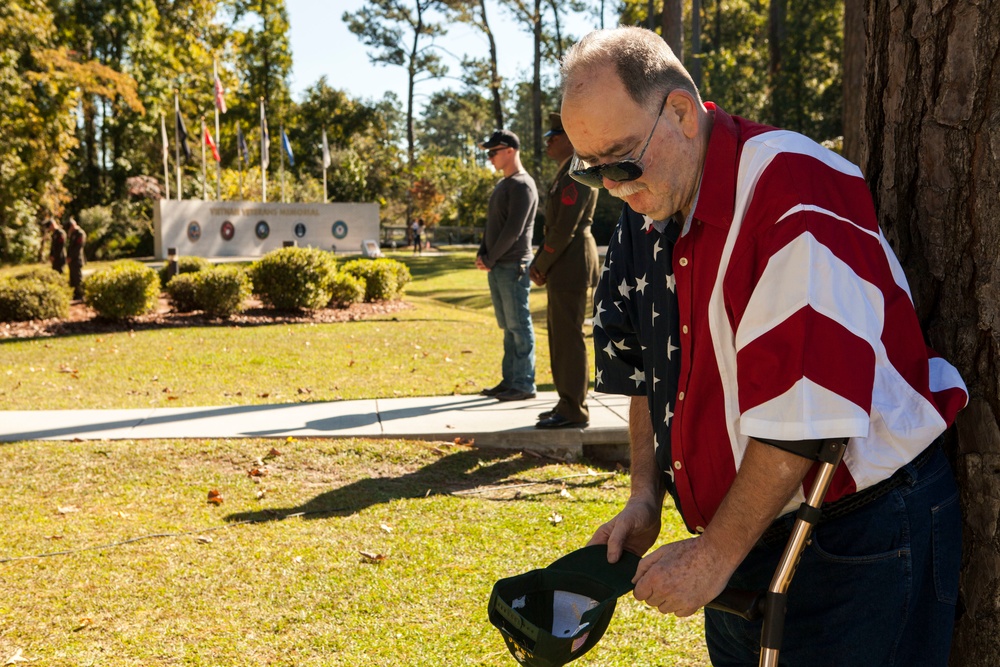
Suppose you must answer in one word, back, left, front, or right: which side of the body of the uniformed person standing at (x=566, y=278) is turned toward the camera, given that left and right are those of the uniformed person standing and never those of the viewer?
left

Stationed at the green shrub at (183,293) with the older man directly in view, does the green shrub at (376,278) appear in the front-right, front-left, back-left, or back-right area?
back-left

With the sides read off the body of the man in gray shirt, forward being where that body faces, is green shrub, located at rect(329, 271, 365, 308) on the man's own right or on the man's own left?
on the man's own right

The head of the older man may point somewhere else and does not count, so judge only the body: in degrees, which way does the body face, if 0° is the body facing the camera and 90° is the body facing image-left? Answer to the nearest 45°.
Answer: approximately 45°

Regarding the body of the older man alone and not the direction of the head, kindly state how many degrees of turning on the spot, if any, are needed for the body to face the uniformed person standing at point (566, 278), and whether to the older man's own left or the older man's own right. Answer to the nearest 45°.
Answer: approximately 135° to the older man's own right

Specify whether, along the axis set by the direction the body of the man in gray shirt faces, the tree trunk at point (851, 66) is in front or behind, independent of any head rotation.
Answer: behind

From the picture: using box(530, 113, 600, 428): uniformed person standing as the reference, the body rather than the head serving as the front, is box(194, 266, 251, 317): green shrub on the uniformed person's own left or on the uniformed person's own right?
on the uniformed person's own right
